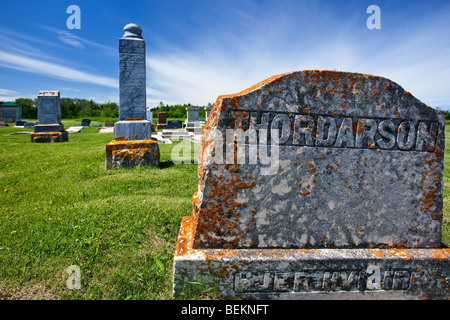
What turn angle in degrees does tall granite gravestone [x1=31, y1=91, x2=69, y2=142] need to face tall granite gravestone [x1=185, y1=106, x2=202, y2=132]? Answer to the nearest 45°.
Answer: approximately 135° to its left

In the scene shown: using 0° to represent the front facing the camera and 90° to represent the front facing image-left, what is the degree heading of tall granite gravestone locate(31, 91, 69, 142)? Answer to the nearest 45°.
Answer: approximately 0°

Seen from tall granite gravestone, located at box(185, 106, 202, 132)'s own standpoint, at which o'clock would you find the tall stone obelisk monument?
The tall stone obelisk monument is roughly at 12 o'clock from the tall granite gravestone.

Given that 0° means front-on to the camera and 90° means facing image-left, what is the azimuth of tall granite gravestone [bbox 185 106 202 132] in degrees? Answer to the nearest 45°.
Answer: approximately 0°

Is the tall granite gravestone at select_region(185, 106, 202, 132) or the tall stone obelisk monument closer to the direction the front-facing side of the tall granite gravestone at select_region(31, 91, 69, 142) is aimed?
the tall stone obelisk monument

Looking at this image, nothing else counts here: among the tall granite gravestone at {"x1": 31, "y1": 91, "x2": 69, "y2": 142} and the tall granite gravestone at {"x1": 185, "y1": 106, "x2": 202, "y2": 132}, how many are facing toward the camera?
2

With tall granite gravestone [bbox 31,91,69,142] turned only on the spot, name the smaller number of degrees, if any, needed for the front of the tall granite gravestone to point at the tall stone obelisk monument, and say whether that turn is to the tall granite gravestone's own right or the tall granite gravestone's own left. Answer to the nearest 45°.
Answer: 0° — it already faces it
